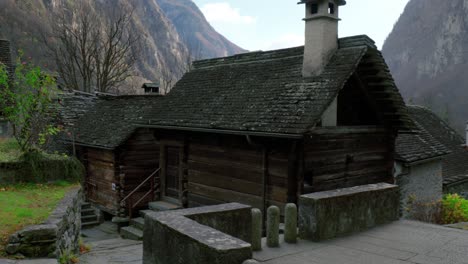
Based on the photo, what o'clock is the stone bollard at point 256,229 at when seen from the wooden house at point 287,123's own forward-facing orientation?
The stone bollard is roughly at 11 o'clock from the wooden house.

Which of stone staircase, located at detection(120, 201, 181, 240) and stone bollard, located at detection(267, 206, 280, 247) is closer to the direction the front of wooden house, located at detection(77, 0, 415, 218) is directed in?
the stone bollard

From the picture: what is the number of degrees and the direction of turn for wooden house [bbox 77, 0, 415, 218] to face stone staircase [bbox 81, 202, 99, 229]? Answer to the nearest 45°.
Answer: approximately 90° to its right

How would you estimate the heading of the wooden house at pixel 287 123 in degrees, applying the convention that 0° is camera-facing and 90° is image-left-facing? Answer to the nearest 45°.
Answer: approximately 45°

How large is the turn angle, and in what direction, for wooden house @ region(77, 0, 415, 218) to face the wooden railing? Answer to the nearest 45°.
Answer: approximately 90° to its right

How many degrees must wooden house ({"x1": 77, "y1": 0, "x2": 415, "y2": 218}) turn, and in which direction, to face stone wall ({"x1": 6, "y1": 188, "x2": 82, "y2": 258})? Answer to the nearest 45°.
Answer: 0° — it already faces it

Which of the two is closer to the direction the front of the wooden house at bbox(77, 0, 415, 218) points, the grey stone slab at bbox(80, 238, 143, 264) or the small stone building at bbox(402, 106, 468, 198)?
the grey stone slab

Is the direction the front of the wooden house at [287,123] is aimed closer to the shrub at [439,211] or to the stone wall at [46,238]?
the stone wall
